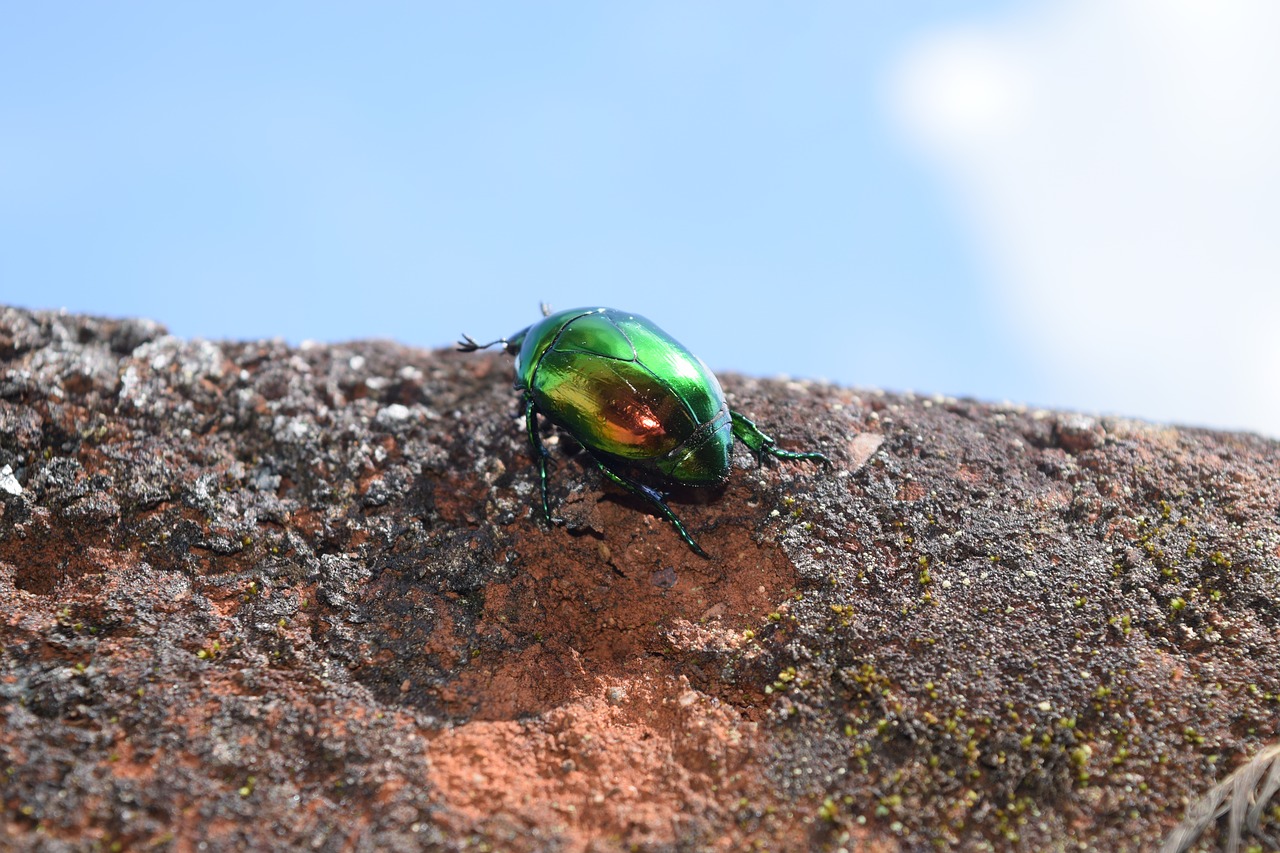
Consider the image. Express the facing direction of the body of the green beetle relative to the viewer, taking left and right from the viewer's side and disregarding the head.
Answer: facing away from the viewer and to the left of the viewer
